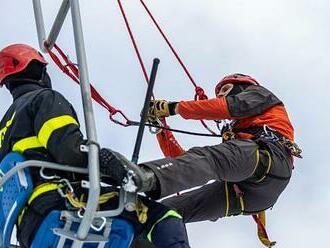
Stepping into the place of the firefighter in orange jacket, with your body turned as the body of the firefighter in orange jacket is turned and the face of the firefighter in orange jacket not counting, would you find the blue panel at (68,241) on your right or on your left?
on your left

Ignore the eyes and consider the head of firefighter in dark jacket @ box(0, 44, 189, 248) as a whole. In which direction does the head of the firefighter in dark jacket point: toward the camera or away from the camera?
away from the camera

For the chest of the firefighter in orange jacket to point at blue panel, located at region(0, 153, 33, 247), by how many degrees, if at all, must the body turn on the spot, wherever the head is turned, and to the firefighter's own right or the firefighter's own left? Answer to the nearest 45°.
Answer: approximately 45° to the firefighter's own left

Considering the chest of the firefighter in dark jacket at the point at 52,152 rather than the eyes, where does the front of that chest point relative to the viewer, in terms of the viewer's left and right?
facing away from the viewer and to the right of the viewer

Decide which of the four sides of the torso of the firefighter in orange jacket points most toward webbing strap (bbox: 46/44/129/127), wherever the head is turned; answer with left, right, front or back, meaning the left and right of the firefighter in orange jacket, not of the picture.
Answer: front

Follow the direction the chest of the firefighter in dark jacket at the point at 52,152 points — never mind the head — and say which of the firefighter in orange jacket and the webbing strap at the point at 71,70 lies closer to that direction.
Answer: the firefighter in orange jacket

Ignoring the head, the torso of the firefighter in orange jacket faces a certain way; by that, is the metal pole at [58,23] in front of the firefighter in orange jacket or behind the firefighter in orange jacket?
in front

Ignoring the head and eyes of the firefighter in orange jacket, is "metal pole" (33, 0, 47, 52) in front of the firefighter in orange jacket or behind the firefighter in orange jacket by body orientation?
in front

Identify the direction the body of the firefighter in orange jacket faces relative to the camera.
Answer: to the viewer's left

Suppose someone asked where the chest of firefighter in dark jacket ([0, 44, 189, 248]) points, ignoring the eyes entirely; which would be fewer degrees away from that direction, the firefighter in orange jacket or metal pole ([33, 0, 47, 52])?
the firefighter in orange jacket

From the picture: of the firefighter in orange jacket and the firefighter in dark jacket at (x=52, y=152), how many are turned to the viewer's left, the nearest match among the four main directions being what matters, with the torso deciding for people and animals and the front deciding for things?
1
